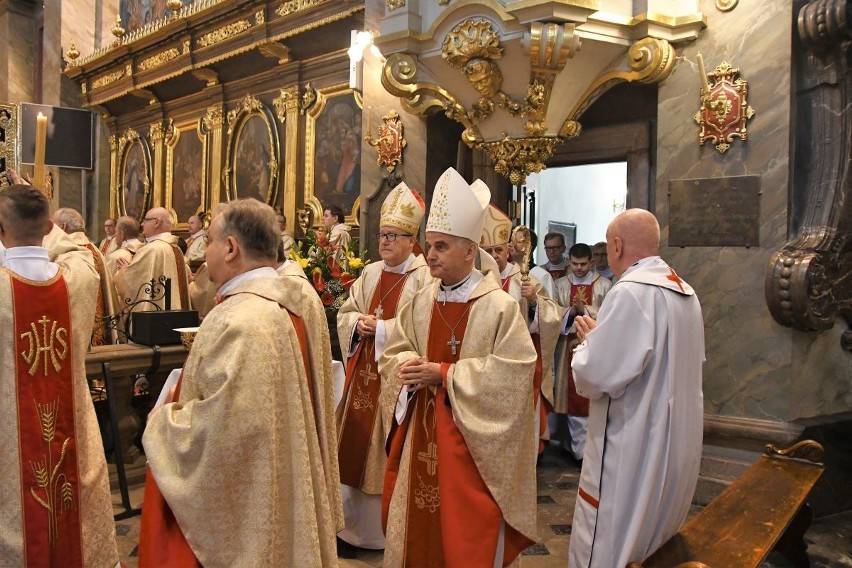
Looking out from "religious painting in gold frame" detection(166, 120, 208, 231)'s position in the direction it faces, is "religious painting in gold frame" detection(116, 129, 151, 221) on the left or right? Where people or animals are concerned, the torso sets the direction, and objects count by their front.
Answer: on its right

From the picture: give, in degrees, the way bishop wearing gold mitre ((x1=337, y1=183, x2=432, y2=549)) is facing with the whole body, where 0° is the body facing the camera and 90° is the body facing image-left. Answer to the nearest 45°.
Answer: approximately 45°

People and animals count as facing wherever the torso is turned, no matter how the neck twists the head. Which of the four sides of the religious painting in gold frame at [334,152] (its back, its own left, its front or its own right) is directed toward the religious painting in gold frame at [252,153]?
right
